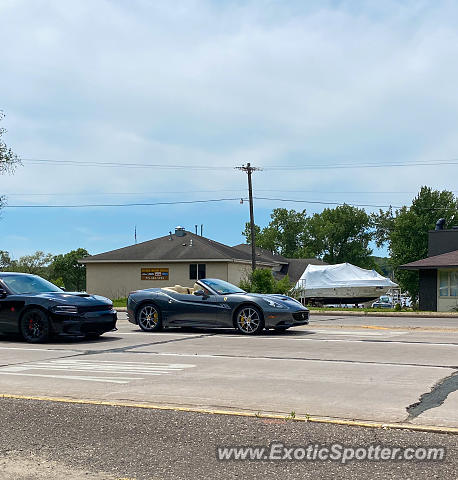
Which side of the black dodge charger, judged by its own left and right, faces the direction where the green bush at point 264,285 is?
left

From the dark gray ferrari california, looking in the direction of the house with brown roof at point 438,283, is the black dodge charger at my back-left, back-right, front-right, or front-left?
back-left

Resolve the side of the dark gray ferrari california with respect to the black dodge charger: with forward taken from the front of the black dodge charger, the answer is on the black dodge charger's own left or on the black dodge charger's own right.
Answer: on the black dodge charger's own left

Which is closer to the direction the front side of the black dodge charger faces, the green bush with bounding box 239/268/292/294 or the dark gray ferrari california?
the dark gray ferrari california

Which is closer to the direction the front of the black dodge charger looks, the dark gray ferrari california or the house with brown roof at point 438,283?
the dark gray ferrari california

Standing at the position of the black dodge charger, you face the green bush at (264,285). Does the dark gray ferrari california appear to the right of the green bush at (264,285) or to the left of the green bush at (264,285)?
right

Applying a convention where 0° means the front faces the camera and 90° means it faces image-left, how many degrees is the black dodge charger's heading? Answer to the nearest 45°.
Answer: approximately 315°

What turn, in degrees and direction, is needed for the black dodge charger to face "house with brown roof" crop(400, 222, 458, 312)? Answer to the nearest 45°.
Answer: approximately 90° to its left
